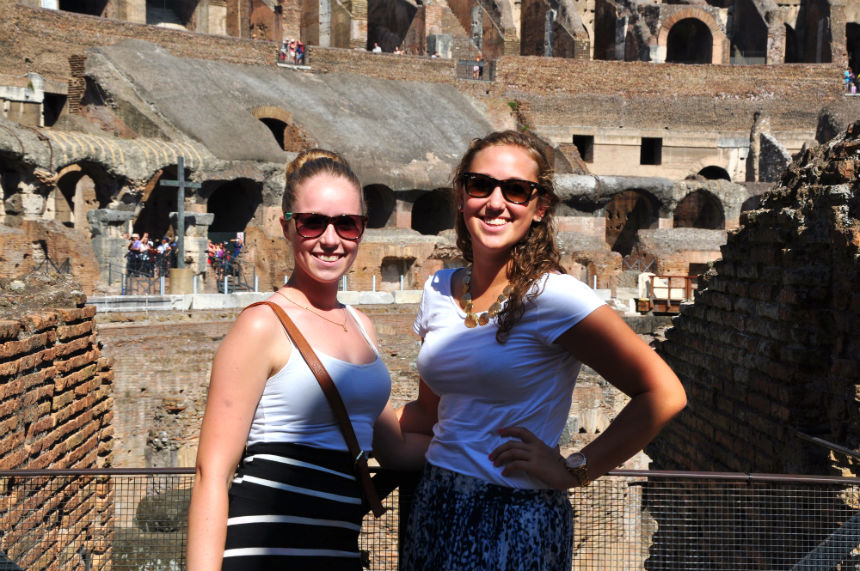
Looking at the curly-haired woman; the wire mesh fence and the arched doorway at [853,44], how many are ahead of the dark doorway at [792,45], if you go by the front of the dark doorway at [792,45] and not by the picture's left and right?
2

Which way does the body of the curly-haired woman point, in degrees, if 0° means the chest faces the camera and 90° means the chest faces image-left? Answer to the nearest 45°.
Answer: approximately 45°

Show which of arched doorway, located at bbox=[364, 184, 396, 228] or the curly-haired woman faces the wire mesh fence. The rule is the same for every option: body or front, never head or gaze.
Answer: the arched doorway

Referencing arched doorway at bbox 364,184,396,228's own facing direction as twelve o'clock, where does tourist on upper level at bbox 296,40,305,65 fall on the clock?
The tourist on upper level is roughly at 5 o'clock from the arched doorway.

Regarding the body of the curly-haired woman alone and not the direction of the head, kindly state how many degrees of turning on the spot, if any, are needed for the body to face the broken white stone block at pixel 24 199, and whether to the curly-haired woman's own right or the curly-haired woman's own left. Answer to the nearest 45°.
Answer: approximately 90° to the curly-haired woman's own right

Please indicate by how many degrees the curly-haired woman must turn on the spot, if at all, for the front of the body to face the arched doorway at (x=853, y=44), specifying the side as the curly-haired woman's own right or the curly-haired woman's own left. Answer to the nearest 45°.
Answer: approximately 135° to the curly-haired woman's own right

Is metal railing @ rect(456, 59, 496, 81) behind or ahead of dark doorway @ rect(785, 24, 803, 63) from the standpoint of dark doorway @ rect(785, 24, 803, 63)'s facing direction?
ahead

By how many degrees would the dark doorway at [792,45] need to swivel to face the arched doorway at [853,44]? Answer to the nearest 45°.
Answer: approximately 135° to its left

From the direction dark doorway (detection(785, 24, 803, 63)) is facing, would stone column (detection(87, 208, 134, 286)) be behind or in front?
in front

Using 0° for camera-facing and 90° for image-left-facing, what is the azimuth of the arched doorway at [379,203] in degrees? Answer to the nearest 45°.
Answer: approximately 0°

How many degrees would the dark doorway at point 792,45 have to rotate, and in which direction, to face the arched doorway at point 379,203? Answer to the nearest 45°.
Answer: approximately 45° to its right

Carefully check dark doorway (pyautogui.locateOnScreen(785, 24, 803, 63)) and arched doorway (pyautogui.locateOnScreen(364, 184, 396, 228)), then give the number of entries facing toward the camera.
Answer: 2
